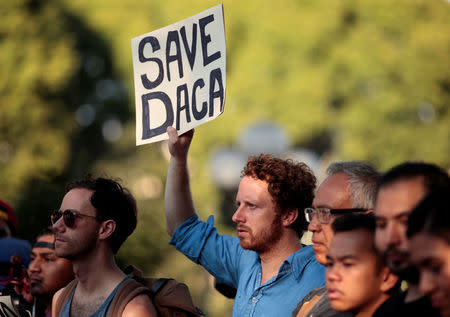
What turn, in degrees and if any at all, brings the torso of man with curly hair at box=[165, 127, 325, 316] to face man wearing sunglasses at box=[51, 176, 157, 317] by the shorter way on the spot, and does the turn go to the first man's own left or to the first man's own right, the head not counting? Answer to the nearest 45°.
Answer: approximately 45° to the first man's own right

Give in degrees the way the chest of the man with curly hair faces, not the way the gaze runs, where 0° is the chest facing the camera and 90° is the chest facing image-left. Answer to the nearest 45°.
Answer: approximately 45°

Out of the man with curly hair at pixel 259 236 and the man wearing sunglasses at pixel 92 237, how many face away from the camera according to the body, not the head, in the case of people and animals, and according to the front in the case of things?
0
